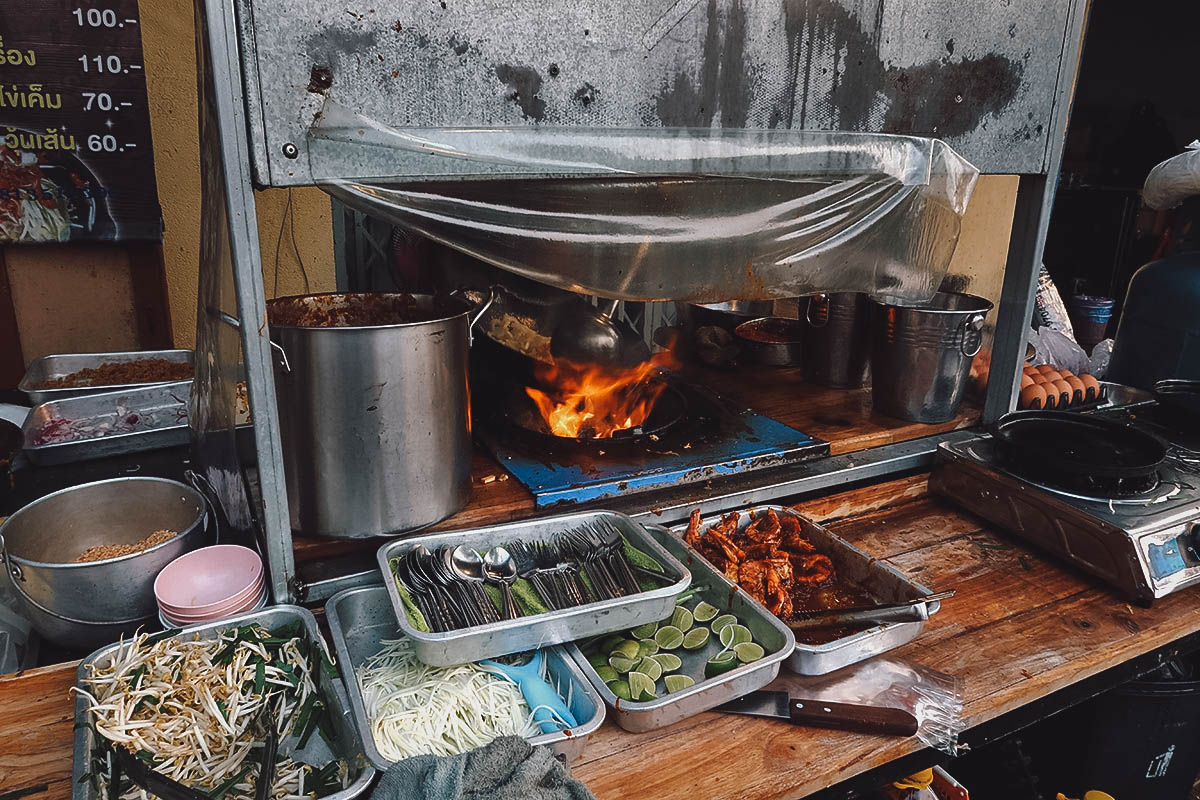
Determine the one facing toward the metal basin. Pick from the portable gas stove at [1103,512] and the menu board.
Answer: the menu board

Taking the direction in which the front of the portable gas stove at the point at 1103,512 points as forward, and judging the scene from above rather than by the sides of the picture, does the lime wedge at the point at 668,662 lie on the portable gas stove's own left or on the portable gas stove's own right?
on the portable gas stove's own right

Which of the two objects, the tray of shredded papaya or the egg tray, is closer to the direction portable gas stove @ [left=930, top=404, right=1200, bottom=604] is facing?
the tray of shredded papaya

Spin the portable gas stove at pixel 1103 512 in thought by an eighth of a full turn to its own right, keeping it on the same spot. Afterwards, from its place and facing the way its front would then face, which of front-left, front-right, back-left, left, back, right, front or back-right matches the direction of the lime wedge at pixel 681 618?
front-right

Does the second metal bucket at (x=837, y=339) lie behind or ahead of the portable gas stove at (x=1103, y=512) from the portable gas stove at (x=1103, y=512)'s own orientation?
behind

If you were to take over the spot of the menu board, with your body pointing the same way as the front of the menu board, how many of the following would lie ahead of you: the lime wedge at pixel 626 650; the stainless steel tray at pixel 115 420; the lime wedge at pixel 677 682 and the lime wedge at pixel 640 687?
4

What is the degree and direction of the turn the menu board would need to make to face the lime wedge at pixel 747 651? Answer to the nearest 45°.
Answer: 0° — it already faces it

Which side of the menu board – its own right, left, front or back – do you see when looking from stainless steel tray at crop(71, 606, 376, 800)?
front

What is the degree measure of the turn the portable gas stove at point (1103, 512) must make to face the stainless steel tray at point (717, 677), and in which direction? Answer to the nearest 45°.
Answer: approximately 90° to its right

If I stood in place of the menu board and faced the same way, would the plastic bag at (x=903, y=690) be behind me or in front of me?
in front

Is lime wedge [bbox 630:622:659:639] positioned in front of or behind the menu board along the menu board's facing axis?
in front

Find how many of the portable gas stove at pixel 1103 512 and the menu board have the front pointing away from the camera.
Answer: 0

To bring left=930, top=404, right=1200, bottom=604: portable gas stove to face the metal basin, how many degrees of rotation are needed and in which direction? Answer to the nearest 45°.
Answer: approximately 90° to its right

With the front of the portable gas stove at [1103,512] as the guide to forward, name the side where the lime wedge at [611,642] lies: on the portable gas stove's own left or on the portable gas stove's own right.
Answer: on the portable gas stove's own right

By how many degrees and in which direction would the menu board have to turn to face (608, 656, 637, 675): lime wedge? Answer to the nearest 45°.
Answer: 0° — it already faces it
